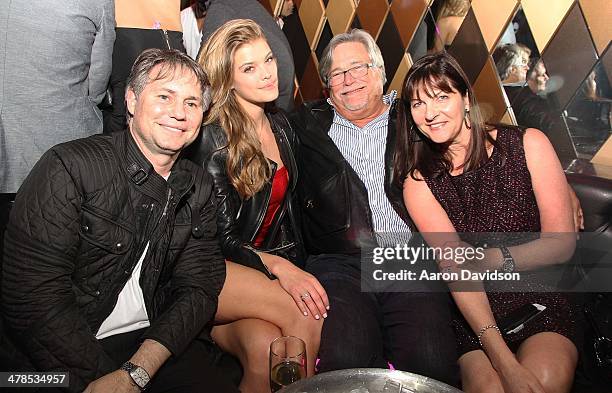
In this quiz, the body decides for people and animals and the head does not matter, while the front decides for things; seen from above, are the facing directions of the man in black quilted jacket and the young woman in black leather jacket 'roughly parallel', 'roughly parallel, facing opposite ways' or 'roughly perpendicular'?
roughly parallel

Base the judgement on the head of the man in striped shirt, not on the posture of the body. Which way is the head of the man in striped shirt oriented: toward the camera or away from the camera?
toward the camera

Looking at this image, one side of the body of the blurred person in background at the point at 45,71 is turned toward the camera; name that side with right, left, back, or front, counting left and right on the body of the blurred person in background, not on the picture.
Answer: back

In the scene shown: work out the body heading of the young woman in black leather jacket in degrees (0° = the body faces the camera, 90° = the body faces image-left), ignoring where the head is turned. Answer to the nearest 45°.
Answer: approximately 315°

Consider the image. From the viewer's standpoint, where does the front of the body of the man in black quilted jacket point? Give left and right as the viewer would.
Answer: facing the viewer and to the right of the viewer

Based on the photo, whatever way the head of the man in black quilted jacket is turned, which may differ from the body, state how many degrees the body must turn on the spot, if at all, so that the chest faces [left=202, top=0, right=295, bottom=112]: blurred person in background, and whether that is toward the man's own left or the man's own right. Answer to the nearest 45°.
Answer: approximately 135° to the man's own left

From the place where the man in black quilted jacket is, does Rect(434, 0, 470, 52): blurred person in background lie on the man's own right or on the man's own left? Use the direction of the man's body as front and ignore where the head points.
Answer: on the man's own left

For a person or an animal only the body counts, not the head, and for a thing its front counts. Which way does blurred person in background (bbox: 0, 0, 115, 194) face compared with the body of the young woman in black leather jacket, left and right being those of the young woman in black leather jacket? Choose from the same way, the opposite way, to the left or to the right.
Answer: the opposite way

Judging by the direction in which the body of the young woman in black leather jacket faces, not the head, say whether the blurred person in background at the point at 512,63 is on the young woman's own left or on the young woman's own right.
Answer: on the young woman's own left
